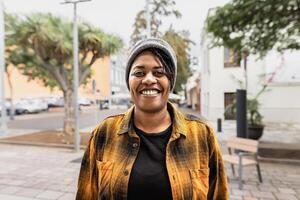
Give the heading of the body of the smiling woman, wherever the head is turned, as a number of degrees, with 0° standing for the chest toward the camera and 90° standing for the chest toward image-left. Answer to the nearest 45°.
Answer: approximately 0°

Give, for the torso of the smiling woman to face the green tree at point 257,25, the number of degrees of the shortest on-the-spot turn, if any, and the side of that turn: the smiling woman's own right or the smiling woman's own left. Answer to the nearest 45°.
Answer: approximately 135° to the smiling woman's own left

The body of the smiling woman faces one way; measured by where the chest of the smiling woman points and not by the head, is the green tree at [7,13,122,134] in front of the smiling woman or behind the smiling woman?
behind

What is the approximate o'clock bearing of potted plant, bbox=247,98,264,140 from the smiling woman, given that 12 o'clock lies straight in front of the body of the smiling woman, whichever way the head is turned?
The potted plant is roughly at 7 o'clock from the smiling woman.

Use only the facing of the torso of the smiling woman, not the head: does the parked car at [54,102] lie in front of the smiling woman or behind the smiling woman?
behind

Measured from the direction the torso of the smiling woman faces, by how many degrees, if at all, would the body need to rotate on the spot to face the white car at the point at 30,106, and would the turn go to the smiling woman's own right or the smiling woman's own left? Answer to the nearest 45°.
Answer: approximately 135° to the smiling woman's own right
